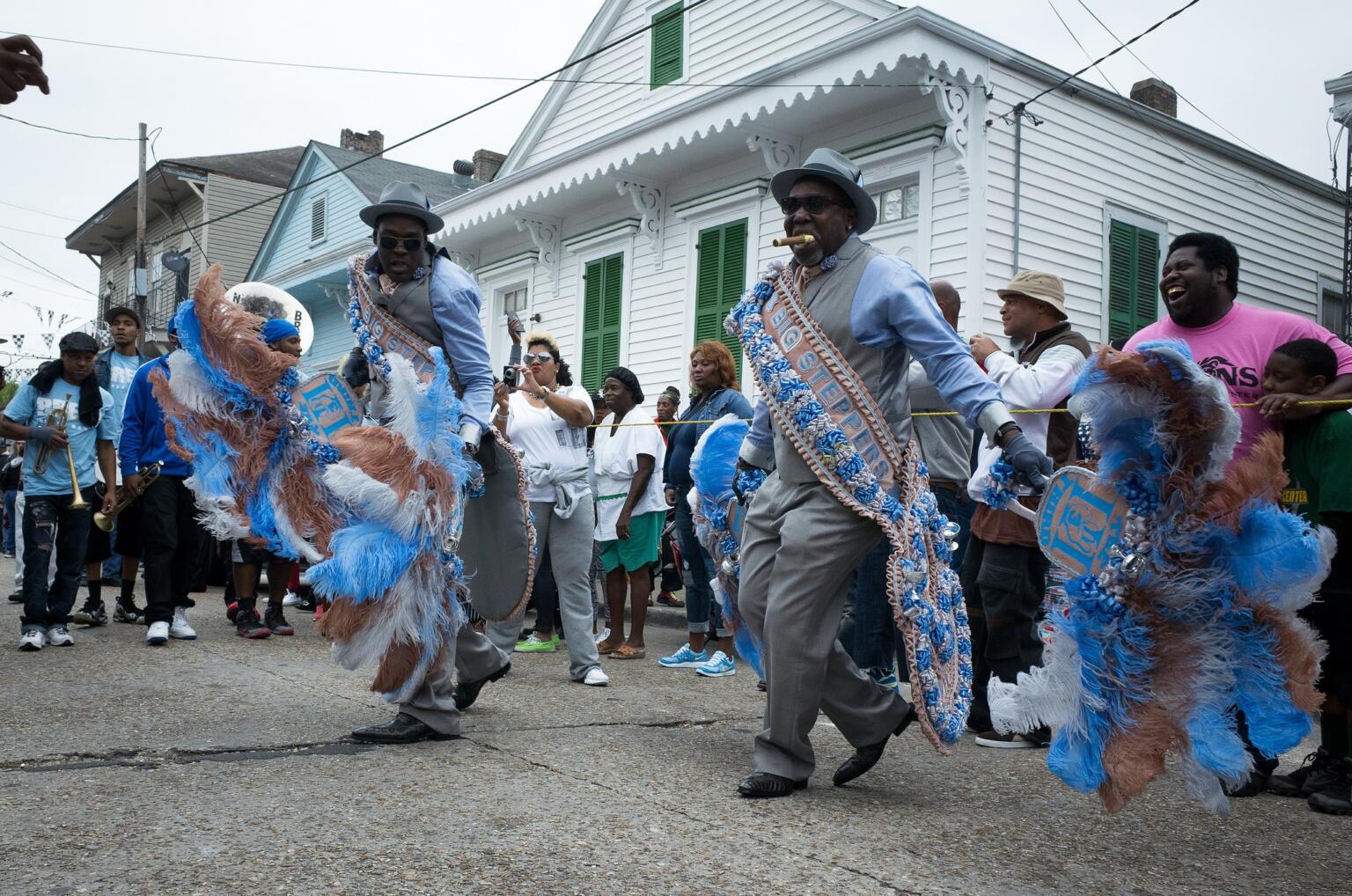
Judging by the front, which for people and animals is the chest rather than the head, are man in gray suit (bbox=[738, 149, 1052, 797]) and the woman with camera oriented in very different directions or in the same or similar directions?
same or similar directions

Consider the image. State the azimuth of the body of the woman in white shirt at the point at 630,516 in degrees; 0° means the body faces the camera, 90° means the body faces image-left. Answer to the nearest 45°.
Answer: approximately 45°

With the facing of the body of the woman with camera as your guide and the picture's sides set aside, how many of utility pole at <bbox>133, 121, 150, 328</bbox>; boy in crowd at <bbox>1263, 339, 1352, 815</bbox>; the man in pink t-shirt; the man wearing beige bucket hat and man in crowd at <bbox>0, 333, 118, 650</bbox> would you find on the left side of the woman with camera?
3

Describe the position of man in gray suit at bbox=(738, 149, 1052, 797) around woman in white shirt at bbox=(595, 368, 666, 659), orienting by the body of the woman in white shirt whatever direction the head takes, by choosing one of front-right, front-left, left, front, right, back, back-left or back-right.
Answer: front-left

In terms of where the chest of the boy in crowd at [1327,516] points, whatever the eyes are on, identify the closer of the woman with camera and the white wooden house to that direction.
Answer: the woman with camera

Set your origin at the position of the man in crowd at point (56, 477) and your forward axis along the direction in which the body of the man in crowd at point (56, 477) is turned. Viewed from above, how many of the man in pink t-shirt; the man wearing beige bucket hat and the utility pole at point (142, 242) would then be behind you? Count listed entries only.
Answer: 1

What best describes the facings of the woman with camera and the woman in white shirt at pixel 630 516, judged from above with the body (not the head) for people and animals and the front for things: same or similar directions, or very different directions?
same or similar directions

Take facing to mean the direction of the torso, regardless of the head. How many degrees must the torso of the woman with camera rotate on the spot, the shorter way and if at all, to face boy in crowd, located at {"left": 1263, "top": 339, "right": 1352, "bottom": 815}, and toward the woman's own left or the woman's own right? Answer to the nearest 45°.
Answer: approximately 90° to the woman's own left

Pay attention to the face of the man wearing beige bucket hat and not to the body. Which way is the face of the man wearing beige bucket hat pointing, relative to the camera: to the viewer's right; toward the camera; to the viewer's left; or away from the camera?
to the viewer's left

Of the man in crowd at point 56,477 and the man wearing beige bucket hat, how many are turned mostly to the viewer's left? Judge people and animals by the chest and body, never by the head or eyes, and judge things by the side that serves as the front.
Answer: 1

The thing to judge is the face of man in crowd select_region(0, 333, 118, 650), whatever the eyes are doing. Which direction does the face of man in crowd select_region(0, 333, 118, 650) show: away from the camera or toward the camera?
toward the camera

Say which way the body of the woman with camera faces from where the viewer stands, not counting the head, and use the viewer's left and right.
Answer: facing the viewer and to the left of the viewer

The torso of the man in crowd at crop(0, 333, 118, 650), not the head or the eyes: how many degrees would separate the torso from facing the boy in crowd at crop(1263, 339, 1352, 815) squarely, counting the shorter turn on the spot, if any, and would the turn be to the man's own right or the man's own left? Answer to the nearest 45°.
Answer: approximately 45° to the man's own left

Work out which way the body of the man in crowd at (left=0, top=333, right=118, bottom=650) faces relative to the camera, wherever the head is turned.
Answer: toward the camera

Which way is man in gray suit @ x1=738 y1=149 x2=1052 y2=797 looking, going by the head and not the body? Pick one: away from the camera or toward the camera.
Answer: toward the camera

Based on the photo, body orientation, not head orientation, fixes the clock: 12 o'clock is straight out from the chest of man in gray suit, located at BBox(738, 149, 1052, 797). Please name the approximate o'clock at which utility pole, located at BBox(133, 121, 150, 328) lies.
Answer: The utility pole is roughly at 3 o'clock from the man in gray suit.

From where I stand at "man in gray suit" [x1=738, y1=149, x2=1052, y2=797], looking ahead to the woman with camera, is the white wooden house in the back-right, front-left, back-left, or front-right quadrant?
front-right

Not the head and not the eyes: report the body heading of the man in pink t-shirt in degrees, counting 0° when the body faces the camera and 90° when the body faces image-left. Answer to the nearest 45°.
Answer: approximately 45°

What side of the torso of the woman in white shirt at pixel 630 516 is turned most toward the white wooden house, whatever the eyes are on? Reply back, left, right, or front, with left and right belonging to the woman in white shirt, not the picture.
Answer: back
